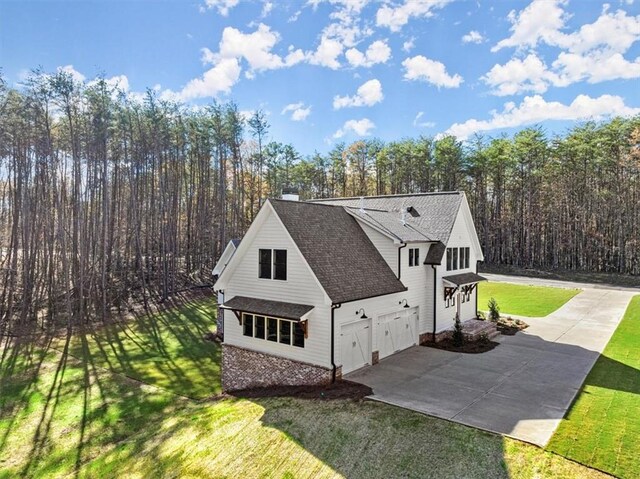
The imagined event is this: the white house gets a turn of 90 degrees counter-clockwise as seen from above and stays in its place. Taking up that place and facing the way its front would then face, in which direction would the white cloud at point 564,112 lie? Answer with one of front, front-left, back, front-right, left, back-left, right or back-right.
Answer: front

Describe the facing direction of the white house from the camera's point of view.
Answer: facing the viewer and to the right of the viewer

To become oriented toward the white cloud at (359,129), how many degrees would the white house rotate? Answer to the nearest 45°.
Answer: approximately 135° to its left

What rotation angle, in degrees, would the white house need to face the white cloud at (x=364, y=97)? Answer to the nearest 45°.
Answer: approximately 135° to its left

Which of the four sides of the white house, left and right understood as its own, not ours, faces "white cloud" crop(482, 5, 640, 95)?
left
